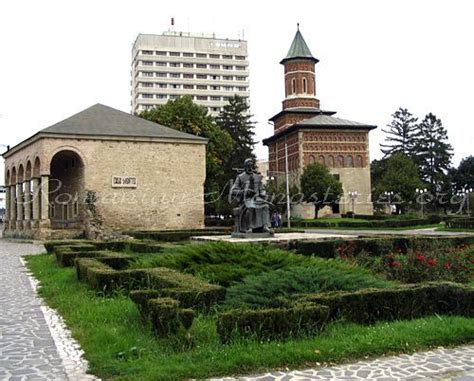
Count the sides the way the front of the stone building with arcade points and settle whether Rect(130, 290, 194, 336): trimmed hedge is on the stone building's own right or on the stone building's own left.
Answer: on the stone building's own left

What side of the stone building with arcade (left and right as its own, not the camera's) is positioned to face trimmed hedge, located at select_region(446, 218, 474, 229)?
back

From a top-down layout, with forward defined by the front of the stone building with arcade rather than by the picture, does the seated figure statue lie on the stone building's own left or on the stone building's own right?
on the stone building's own left

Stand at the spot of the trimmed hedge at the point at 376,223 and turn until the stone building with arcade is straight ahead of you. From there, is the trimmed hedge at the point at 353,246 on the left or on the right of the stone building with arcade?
left

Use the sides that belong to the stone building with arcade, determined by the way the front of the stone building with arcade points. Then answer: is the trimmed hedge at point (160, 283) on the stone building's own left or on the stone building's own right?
on the stone building's own left

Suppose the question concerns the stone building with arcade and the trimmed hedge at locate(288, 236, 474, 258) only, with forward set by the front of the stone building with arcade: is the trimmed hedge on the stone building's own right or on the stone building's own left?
on the stone building's own left

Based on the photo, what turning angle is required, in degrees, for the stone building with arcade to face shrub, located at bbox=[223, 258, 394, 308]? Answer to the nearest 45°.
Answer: approximately 90° to its left

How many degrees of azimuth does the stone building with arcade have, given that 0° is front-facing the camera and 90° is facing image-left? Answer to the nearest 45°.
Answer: approximately 90°
